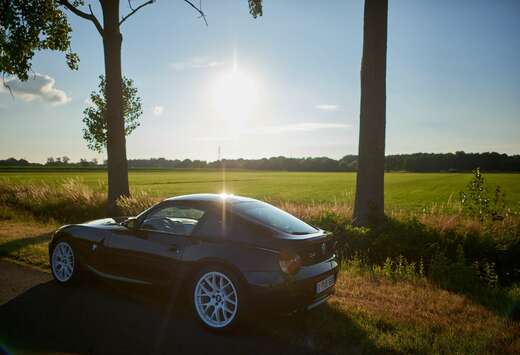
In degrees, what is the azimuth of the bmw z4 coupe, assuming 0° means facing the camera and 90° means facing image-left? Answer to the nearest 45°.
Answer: approximately 135°

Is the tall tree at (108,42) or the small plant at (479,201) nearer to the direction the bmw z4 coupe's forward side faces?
the tall tree

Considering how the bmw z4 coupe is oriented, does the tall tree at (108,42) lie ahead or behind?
ahead

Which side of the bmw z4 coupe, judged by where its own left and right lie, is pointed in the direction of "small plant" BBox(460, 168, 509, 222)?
right
